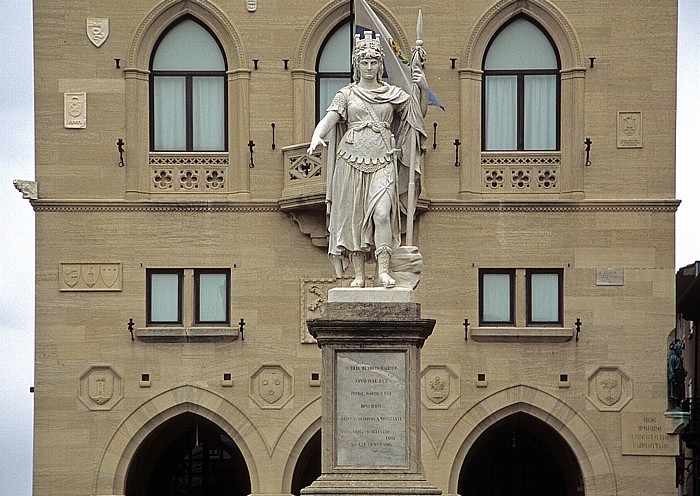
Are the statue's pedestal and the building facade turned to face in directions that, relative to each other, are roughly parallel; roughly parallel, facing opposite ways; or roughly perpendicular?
roughly parallel

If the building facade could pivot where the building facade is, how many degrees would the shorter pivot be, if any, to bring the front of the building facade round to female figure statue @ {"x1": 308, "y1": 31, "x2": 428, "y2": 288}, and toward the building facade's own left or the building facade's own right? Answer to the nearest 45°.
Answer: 0° — it already faces it

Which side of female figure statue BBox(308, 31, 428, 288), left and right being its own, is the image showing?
front

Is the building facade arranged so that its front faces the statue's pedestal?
yes

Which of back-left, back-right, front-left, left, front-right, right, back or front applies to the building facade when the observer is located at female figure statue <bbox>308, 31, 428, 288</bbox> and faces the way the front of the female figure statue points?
back

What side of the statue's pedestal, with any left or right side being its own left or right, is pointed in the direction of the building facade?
back

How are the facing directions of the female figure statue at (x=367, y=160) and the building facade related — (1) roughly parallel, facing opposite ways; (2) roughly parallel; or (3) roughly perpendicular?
roughly parallel

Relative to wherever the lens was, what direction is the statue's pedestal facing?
facing the viewer

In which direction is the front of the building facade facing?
toward the camera

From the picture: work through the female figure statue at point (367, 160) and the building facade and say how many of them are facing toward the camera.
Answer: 2
